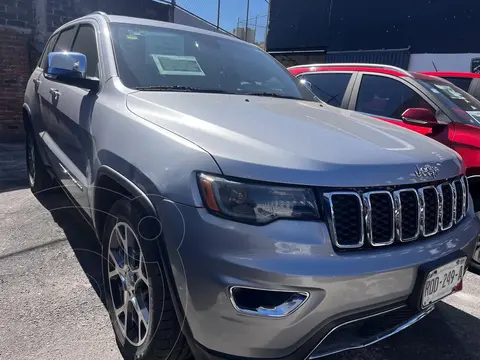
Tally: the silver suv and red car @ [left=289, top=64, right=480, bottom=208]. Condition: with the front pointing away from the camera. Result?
0

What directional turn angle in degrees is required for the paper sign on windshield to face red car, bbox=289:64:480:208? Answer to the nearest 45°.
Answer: approximately 90° to its left

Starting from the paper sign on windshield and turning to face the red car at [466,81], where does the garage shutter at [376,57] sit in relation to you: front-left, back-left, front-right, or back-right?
front-left

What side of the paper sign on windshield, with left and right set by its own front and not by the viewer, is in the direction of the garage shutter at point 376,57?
left

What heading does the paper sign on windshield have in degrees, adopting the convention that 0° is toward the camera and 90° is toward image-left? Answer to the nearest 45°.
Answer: approximately 315°

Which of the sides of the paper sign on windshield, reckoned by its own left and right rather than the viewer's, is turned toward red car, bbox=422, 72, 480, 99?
left

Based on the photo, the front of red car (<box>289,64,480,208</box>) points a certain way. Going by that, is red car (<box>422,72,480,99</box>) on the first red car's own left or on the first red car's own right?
on the first red car's own left

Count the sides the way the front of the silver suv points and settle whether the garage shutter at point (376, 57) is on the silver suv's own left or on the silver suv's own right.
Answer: on the silver suv's own left

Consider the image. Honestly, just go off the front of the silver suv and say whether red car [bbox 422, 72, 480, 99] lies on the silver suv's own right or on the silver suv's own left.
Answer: on the silver suv's own left

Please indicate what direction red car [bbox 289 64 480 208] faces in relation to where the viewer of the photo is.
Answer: facing the viewer and to the right of the viewer
